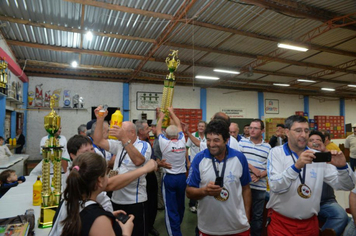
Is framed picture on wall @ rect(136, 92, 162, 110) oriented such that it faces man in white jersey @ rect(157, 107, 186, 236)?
yes

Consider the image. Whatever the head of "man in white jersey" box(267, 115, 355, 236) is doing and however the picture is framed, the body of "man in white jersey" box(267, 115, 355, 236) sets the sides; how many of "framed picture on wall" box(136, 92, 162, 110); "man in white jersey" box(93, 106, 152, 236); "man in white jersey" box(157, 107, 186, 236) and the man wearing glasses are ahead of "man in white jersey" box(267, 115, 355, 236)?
0

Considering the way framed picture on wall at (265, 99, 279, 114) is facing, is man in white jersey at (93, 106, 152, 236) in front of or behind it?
in front

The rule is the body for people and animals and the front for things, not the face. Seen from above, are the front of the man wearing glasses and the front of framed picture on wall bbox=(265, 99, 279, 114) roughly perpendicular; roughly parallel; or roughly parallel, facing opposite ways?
roughly parallel

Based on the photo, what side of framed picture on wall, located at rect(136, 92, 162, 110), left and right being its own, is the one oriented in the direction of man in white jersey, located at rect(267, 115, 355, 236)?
front

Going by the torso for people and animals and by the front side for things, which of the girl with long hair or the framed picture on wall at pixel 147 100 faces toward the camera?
the framed picture on wall

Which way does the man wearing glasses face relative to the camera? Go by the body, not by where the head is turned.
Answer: toward the camera

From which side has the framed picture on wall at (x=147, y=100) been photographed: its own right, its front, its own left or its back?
front

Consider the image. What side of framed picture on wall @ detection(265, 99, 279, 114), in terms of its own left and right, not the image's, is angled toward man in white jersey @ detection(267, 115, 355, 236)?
front

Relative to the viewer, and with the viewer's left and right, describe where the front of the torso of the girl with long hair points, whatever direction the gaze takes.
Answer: facing away from the viewer and to the right of the viewer

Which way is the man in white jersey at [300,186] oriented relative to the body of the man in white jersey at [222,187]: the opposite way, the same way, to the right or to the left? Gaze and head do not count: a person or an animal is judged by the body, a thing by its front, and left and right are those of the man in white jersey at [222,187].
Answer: the same way

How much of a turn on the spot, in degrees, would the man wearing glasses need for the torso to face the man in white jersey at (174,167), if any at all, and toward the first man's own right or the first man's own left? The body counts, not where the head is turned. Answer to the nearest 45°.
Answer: approximately 90° to the first man's own right

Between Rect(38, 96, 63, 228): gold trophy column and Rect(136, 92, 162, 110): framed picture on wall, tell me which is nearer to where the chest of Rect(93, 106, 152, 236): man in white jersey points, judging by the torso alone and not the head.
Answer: the gold trophy column

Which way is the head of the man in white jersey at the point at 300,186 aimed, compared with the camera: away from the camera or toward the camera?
toward the camera

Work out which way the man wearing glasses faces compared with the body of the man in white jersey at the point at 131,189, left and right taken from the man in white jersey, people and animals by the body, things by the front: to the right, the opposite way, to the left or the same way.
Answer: the same way

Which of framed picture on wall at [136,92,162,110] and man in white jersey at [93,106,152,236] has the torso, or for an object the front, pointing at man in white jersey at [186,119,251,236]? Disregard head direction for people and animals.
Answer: the framed picture on wall

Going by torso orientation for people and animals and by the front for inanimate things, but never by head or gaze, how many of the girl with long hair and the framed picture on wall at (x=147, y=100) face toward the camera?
1

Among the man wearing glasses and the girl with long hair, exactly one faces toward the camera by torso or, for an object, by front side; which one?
the man wearing glasses

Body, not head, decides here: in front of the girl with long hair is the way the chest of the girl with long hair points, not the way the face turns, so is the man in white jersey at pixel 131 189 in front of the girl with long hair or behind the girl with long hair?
in front

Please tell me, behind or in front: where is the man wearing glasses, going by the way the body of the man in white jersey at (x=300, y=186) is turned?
behind

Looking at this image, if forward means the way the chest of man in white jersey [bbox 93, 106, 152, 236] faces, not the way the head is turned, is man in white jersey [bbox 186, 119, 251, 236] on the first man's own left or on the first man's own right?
on the first man's own left

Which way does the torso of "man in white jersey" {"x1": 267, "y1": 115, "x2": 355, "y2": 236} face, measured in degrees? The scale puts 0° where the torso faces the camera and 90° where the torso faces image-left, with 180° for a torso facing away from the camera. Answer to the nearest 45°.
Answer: approximately 315°
